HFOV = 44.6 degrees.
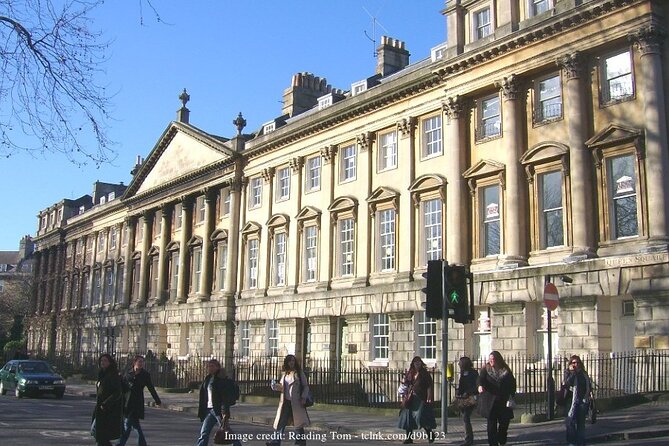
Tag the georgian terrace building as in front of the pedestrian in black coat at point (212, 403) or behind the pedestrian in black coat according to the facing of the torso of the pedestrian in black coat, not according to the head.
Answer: behind

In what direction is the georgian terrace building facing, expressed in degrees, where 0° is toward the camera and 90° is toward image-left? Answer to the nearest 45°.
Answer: approximately 45°

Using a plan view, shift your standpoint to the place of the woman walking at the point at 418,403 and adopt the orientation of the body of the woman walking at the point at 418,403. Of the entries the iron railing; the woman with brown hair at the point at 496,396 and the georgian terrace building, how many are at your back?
2

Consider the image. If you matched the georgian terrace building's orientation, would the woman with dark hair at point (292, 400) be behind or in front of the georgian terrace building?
in front

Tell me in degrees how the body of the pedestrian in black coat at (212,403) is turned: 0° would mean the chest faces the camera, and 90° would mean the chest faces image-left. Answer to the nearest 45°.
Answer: approximately 45°

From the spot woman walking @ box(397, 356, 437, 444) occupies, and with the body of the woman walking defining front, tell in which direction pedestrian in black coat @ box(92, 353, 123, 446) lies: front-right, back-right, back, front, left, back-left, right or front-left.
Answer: front-right

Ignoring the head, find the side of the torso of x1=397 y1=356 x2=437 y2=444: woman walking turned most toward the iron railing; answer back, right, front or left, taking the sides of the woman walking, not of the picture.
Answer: back
